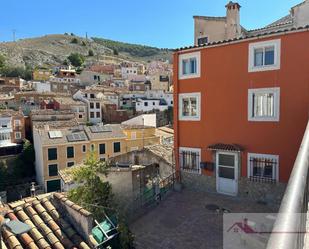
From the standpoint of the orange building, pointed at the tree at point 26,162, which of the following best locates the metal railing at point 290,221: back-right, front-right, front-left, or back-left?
back-left

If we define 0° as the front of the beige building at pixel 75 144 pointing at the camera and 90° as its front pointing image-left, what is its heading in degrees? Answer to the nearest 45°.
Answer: approximately 315°

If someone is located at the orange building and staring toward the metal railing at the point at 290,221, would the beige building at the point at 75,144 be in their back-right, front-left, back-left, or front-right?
back-right

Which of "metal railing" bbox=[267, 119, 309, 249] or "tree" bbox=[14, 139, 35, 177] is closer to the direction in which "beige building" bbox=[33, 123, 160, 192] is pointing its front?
the metal railing

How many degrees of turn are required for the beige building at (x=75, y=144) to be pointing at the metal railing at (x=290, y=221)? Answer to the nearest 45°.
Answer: approximately 45° to its right
